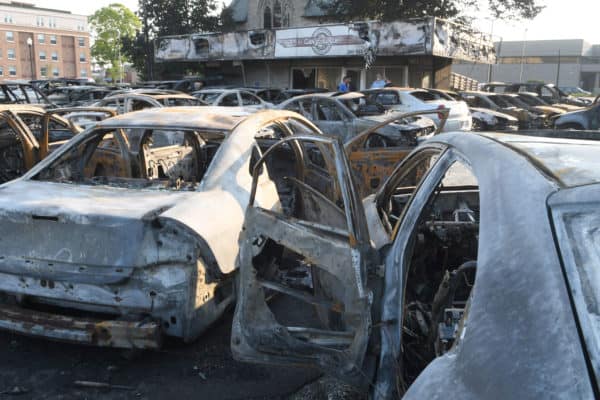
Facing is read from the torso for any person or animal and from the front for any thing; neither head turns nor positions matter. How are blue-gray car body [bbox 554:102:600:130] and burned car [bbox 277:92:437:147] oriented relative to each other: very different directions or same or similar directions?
very different directions

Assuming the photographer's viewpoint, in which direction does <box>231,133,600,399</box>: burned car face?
facing away from the viewer and to the left of the viewer

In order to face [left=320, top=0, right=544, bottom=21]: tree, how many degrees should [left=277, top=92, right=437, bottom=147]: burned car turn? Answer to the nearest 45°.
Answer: approximately 135° to its left

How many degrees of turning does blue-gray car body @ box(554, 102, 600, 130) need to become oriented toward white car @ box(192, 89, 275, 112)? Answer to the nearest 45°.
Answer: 0° — it already faces it

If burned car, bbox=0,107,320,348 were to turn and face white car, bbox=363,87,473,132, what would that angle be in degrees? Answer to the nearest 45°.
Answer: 0° — it already faces it

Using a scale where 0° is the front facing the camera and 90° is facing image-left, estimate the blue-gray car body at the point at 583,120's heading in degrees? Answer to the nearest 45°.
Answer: approximately 90°

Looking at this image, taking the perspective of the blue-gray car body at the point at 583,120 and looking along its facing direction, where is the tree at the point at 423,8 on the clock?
The tree is roughly at 2 o'clock from the blue-gray car body.

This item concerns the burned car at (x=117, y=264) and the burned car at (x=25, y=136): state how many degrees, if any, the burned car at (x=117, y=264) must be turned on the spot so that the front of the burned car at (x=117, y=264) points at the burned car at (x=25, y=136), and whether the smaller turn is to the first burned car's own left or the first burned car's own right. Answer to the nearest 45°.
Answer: approximately 45° to the first burned car's own left

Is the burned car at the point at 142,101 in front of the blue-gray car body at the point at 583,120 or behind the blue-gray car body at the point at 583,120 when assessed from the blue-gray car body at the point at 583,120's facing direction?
in front

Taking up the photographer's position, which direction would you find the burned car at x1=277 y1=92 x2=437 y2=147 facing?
facing the viewer and to the right of the viewer

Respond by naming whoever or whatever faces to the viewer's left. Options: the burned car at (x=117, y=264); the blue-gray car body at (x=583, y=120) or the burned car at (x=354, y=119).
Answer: the blue-gray car body

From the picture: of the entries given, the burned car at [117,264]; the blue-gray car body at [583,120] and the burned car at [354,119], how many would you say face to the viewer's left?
1

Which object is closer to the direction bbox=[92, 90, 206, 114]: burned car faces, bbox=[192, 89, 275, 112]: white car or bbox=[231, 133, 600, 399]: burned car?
the burned car

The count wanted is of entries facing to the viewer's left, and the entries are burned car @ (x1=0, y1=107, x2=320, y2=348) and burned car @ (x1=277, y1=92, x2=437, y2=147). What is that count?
0

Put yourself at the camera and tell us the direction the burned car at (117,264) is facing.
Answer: facing away from the viewer and to the right of the viewer
